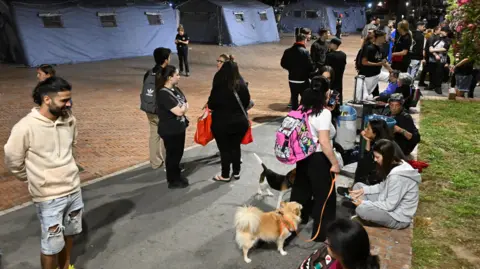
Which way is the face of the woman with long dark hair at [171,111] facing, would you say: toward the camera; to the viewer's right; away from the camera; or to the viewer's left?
to the viewer's right

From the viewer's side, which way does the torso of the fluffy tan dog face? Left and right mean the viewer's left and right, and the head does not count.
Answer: facing away from the viewer and to the right of the viewer

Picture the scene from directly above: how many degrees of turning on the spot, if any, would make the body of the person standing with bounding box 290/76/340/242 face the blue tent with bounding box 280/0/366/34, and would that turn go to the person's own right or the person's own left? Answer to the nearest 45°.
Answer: approximately 45° to the person's own left

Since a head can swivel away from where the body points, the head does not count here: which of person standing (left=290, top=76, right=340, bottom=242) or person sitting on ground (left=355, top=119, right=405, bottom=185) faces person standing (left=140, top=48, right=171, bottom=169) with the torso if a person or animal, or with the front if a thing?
the person sitting on ground

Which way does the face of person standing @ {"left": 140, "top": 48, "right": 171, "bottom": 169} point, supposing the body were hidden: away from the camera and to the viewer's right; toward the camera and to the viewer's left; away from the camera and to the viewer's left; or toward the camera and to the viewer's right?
away from the camera and to the viewer's right

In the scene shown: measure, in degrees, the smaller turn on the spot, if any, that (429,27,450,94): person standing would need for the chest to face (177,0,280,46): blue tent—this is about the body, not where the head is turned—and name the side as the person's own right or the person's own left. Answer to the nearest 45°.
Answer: approximately 90° to the person's own right

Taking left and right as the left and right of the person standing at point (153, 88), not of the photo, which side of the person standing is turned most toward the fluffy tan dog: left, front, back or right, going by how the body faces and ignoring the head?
right
